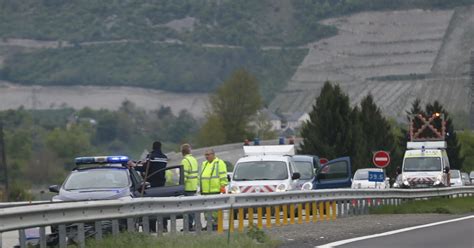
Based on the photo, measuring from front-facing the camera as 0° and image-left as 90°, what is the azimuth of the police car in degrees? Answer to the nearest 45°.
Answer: approximately 45°

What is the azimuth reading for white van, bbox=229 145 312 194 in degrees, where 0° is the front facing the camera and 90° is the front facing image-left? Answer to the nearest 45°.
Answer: approximately 0°

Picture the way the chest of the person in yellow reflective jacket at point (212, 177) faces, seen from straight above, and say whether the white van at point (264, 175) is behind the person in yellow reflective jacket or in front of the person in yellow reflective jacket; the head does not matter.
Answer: behind

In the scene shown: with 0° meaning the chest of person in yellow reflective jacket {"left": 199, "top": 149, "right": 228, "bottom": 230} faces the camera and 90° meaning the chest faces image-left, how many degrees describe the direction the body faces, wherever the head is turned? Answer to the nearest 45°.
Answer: approximately 45°

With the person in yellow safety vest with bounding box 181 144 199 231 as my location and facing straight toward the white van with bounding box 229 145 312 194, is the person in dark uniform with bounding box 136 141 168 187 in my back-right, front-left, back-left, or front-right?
back-left

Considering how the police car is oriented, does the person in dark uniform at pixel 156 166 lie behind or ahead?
behind
